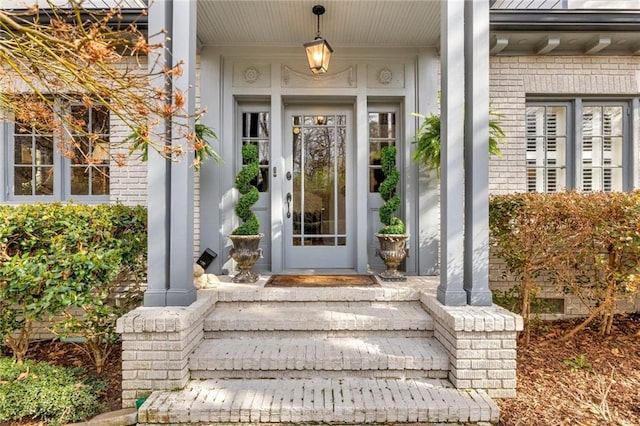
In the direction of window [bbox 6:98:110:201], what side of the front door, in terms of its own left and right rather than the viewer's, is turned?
right

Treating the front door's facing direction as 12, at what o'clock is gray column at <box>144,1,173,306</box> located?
The gray column is roughly at 1 o'clock from the front door.

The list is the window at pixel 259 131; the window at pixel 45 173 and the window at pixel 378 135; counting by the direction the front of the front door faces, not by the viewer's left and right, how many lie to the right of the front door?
2

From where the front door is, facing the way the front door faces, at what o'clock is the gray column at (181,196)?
The gray column is roughly at 1 o'clock from the front door.

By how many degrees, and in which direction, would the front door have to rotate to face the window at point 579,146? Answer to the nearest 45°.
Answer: approximately 90° to its left

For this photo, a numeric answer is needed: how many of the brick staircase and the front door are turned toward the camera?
2

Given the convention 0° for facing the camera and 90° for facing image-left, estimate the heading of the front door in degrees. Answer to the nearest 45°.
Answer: approximately 0°

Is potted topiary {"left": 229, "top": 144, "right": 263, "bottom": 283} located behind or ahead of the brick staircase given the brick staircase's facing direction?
behind

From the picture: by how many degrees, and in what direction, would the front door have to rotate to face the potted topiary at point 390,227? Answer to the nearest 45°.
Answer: approximately 45° to its left
